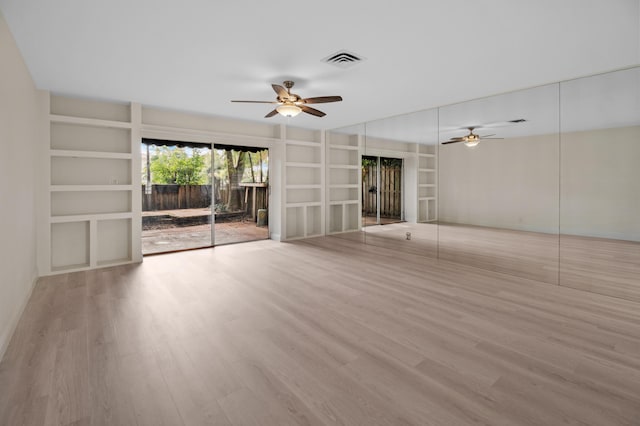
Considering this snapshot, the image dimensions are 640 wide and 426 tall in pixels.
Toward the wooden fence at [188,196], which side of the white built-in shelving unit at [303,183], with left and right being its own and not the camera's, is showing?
back

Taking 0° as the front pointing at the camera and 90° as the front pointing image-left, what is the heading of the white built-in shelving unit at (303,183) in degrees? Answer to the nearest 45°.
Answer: approximately 315°

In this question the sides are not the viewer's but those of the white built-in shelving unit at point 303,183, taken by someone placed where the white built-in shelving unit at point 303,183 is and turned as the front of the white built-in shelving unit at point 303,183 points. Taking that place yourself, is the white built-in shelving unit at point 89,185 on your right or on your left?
on your right
